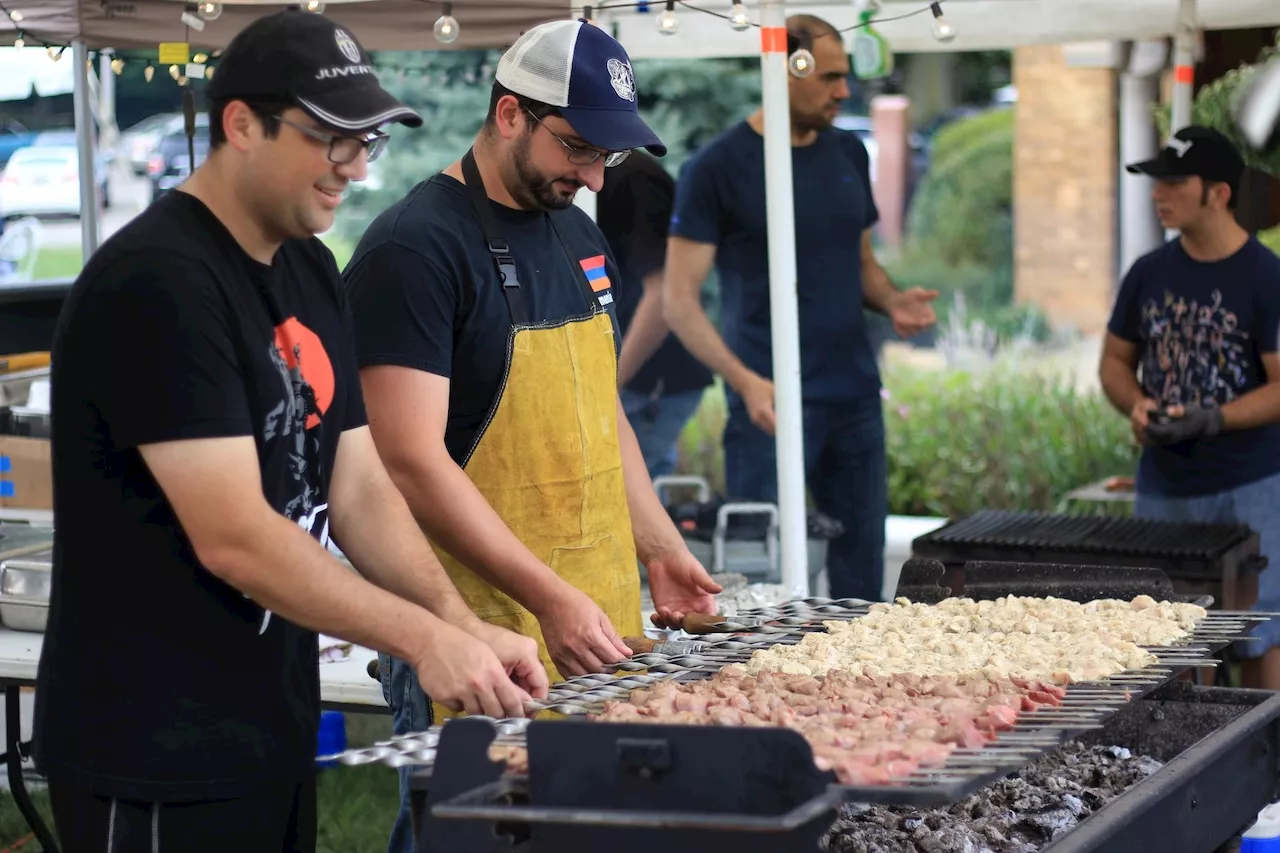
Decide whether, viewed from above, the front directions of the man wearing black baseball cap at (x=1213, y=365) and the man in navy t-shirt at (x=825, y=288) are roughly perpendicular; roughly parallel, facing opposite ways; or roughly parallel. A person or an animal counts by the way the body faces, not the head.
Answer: roughly perpendicular

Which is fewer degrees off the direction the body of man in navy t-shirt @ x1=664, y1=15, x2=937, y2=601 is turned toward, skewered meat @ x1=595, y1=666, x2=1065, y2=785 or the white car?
the skewered meat

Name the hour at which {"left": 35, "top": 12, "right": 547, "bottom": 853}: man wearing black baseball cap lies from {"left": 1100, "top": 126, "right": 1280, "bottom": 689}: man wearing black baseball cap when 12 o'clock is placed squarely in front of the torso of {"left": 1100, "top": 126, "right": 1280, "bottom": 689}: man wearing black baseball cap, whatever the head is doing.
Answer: {"left": 35, "top": 12, "right": 547, "bottom": 853}: man wearing black baseball cap is roughly at 11 o'clock from {"left": 1100, "top": 126, "right": 1280, "bottom": 689}: man wearing black baseball cap.

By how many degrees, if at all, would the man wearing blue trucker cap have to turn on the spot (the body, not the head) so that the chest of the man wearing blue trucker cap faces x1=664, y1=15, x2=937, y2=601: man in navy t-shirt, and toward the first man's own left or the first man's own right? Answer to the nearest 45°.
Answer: approximately 135° to the first man's own left

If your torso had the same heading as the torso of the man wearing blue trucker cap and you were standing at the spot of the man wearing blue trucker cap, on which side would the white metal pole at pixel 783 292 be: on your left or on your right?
on your left

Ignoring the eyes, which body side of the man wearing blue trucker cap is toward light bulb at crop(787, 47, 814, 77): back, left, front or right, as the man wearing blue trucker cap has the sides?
left

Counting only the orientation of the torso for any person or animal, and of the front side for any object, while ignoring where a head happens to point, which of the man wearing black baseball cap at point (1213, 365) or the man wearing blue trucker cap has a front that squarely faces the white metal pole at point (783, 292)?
the man wearing black baseball cap

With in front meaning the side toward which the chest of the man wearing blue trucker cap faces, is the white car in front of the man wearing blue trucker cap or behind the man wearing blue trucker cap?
behind

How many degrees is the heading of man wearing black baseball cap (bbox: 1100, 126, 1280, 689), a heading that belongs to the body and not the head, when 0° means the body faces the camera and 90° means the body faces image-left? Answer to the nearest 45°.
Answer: approximately 45°

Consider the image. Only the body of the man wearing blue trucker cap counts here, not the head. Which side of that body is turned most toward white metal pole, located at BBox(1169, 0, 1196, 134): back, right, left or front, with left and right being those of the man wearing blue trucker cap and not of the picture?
left

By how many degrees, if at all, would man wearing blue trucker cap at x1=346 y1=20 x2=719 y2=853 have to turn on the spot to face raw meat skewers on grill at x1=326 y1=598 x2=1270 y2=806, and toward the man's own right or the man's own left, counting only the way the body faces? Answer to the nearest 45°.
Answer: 0° — they already face it

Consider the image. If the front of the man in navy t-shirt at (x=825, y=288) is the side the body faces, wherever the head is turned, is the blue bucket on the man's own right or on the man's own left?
on the man's own right

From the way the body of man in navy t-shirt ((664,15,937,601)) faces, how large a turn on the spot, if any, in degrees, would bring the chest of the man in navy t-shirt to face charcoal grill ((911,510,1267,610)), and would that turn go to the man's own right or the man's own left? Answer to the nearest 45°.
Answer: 0° — they already face it
